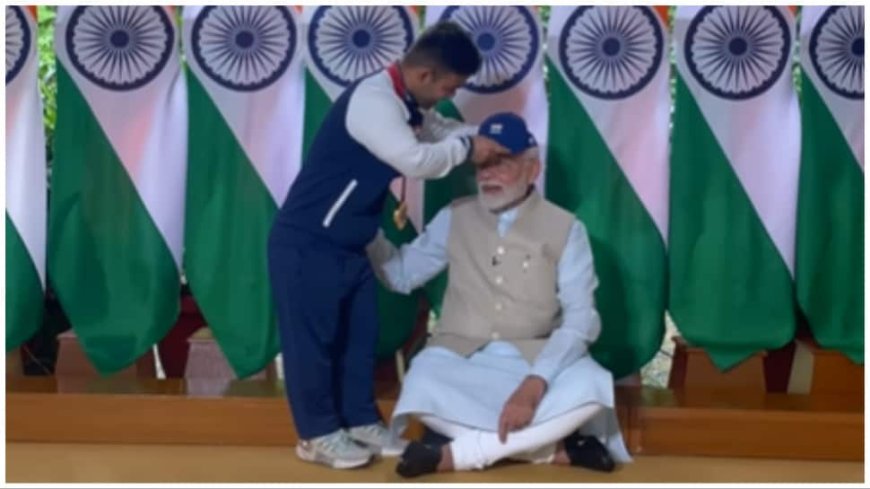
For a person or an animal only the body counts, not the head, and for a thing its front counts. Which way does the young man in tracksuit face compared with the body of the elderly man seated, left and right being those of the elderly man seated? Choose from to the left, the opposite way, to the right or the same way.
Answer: to the left

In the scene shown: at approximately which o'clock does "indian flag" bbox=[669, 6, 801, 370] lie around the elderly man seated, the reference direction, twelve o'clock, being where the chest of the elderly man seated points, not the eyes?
The indian flag is roughly at 8 o'clock from the elderly man seated.

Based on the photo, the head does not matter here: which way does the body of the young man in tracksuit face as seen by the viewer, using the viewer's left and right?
facing to the right of the viewer

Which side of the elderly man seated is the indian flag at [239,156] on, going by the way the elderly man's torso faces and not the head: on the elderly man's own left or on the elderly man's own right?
on the elderly man's own right

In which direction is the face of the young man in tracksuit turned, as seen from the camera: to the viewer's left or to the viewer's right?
to the viewer's right

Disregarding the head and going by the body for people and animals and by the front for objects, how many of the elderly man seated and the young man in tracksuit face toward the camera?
1
